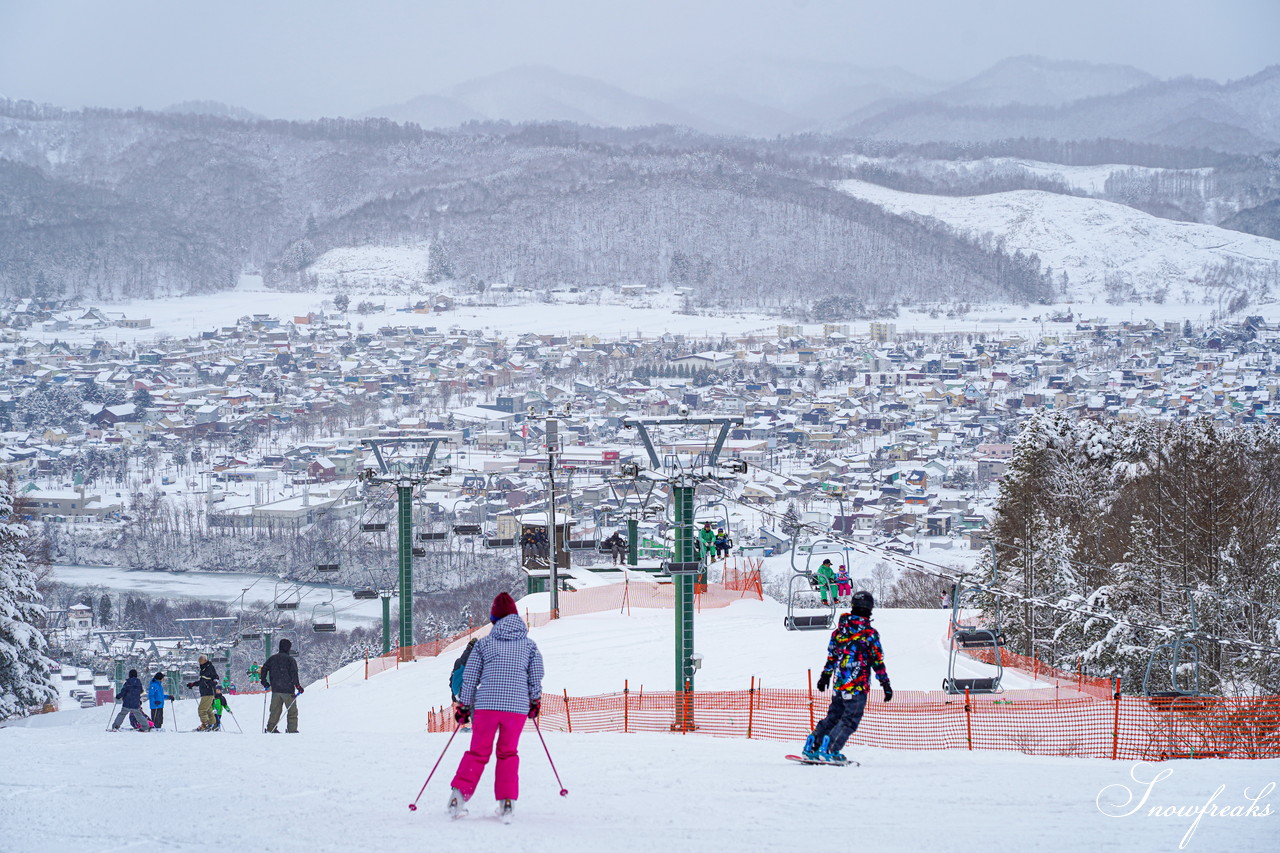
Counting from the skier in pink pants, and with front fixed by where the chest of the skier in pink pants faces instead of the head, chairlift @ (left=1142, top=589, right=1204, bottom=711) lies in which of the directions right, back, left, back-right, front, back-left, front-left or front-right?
front-right

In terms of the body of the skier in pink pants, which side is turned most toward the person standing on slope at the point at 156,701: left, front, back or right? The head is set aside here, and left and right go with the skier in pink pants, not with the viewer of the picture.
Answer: front

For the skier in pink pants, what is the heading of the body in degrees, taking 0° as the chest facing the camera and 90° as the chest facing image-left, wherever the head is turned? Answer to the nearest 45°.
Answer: approximately 180°

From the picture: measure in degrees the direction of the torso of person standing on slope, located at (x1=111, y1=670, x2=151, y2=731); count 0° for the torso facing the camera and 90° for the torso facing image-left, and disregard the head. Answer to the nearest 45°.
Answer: approximately 180°
